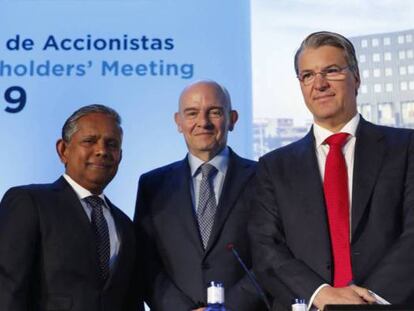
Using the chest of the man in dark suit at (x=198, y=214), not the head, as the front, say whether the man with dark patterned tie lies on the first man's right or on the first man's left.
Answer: on the first man's right

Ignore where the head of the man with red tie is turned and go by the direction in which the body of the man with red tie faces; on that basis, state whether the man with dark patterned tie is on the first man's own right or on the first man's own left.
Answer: on the first man's own right

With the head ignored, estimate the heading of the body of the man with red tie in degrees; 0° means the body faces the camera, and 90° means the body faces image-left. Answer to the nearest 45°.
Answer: approximately 0°

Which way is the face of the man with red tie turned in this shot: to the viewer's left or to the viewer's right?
to the viewer's left
